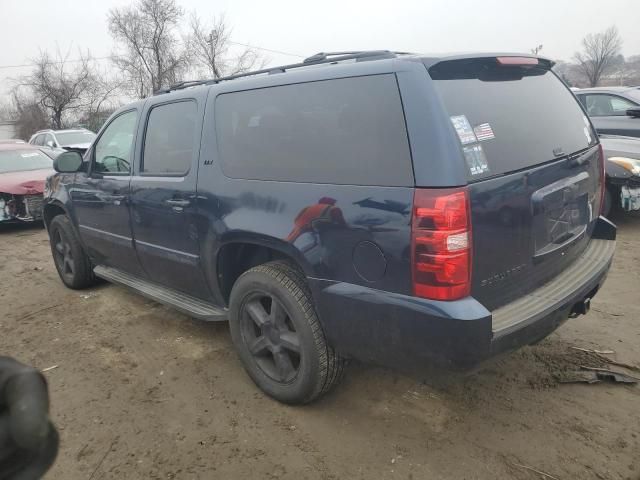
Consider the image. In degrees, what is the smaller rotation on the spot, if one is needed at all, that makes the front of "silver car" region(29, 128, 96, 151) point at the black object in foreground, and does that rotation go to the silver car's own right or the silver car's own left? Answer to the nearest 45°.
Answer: approximately 45° to the silver car's own right

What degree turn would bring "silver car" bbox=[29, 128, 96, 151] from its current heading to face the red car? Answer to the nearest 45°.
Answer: approximately 45° to its right

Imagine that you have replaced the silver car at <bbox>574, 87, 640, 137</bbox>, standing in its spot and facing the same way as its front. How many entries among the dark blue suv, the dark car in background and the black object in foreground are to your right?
3

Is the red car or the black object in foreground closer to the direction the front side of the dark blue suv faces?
the red car

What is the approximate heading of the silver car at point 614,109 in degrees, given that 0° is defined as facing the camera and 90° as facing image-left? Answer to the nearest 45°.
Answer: approximately 270°

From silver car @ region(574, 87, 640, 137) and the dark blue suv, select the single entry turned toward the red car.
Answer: the dark blue suv

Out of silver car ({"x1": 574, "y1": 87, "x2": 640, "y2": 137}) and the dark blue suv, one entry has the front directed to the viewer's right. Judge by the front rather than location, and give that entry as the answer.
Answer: the silver car

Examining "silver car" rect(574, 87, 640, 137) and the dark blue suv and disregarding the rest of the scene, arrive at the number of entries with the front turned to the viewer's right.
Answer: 1

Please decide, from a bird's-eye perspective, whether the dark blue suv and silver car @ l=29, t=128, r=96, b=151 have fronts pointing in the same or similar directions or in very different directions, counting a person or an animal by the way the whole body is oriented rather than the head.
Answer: very different directions

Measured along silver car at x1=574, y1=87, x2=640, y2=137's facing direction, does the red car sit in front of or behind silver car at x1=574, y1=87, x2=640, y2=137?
behind

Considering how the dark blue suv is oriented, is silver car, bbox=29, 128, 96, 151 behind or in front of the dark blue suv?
in front

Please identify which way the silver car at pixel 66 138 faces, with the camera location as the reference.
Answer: facing the viewer and to the right of the viewer

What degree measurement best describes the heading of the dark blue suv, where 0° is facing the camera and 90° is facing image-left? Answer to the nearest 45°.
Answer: approximately 135°

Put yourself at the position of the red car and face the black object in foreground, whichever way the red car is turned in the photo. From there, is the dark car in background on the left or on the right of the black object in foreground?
left

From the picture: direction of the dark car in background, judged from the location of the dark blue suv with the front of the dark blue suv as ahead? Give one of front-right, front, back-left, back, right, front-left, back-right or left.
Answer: right
